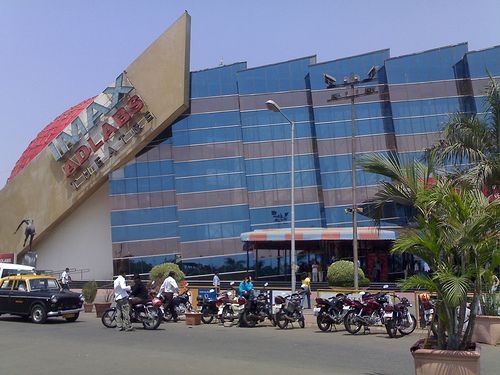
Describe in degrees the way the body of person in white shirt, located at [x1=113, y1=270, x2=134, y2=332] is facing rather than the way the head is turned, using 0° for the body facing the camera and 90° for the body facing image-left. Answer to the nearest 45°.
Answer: approximately 270°

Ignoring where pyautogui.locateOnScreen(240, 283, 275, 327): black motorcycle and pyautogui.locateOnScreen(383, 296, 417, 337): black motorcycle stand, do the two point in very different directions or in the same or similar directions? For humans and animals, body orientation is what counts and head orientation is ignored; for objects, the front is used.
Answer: same or similar directions

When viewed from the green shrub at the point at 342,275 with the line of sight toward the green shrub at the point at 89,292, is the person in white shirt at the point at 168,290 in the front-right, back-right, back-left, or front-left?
front-left

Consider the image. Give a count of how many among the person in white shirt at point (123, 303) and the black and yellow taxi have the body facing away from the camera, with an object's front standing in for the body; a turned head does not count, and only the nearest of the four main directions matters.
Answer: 0

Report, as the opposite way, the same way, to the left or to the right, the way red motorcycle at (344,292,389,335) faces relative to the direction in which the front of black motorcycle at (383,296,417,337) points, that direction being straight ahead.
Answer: the same way
